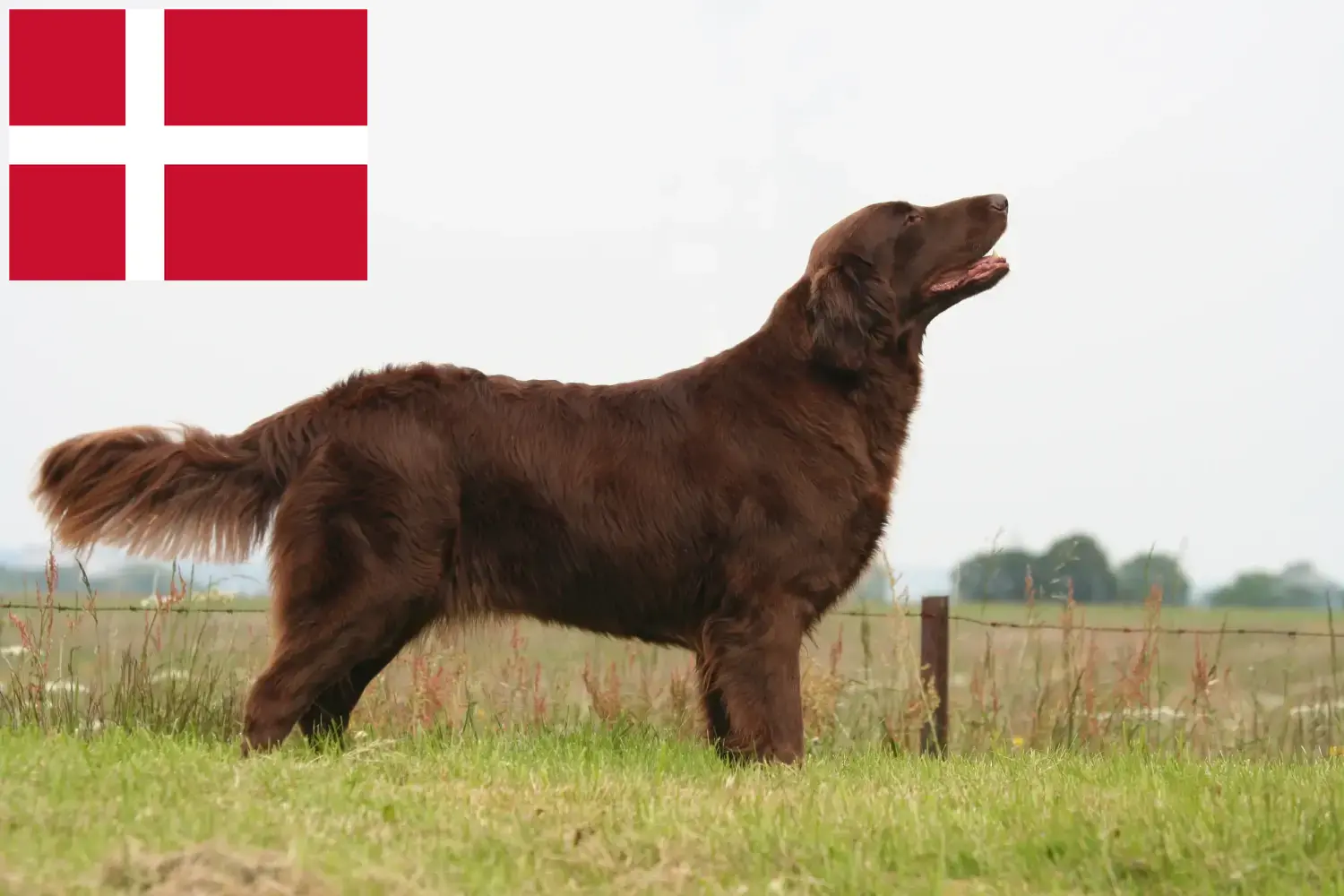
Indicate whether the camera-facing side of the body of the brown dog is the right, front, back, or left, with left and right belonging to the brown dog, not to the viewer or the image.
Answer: right
